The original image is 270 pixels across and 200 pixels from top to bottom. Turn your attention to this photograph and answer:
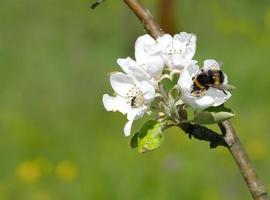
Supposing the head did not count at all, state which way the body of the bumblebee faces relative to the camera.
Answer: to the viewer's left
